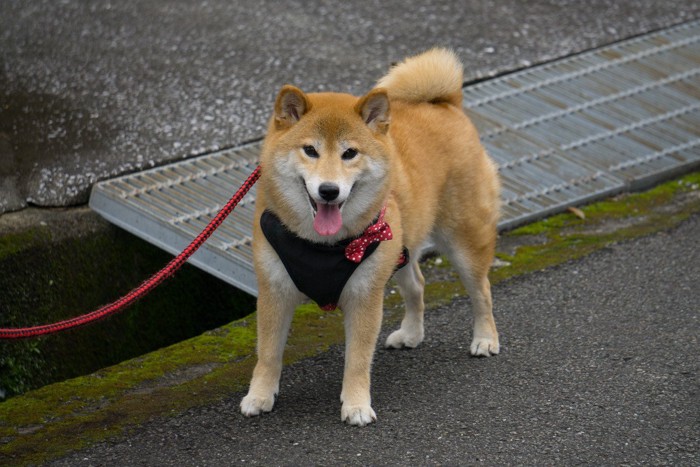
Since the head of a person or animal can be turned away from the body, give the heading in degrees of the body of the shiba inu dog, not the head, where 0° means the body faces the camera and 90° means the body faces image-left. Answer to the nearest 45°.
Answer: approximately 45°

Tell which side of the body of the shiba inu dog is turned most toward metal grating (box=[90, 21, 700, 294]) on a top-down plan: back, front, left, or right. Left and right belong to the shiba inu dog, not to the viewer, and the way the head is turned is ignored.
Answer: back
